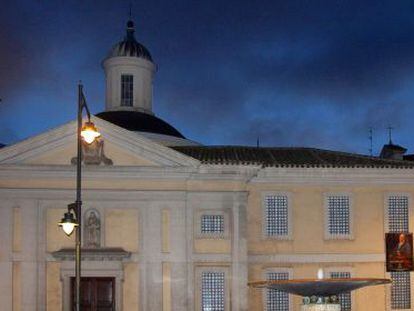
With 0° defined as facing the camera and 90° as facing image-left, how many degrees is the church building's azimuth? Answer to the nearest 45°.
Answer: approximately 0°
